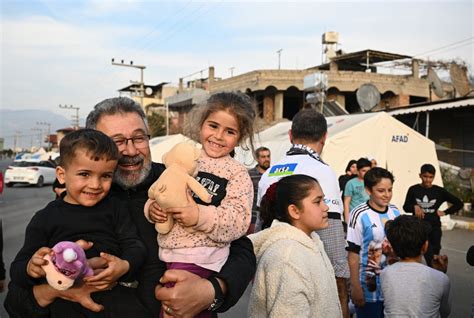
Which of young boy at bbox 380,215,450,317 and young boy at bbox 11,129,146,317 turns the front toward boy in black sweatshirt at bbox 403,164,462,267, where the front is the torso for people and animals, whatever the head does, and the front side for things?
young boy at bbox 380,215,450,317

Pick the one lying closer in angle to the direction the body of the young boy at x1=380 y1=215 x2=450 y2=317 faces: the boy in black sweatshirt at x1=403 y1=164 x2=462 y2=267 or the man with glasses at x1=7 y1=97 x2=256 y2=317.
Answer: the boy in black sweatshirt

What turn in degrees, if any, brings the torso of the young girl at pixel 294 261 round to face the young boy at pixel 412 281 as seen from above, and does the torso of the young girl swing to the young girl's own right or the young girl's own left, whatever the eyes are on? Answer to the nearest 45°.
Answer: approximately 45° to the young girl's own left

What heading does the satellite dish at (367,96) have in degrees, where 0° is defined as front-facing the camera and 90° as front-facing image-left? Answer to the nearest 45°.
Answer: approximately 0°

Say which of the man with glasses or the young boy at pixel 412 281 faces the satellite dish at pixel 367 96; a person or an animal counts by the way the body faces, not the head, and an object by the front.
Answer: the young boy

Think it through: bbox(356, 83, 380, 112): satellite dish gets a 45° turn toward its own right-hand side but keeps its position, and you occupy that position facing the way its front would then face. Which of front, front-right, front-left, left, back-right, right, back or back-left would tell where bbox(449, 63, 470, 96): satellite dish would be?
back

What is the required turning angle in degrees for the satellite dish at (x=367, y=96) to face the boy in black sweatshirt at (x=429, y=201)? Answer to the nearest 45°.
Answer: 0° — it already faces them

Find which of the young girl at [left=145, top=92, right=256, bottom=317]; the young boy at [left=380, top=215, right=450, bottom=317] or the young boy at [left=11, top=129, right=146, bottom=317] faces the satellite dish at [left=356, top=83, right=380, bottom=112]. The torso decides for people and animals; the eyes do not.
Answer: the young boy at [left=380, top=215, right=450, bottom=317]

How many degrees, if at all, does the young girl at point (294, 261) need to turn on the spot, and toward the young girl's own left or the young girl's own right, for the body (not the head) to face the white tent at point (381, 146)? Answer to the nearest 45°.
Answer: approximately 90° to the young girl's own left
